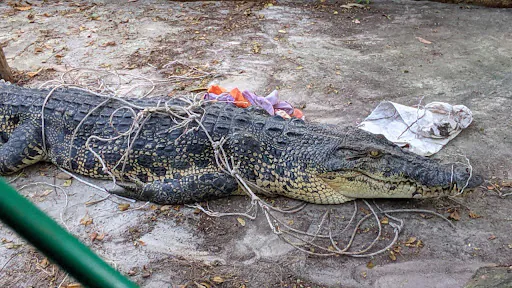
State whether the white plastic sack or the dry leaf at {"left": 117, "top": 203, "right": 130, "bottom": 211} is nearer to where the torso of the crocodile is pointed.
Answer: the white plastic sack

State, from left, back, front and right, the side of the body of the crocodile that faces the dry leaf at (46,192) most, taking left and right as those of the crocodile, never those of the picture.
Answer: back

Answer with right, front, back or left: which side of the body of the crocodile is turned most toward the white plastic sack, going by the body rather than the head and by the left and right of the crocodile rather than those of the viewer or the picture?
front

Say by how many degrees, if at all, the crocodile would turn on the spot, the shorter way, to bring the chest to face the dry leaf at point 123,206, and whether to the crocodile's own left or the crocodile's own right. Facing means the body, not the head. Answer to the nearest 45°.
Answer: approximately 180°

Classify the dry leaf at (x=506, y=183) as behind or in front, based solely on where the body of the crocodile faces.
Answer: in front

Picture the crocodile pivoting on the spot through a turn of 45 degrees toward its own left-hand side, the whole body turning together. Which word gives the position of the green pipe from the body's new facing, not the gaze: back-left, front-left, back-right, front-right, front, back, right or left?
back-right

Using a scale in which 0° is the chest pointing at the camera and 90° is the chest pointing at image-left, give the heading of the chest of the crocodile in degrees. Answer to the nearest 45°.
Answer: approximately 270°

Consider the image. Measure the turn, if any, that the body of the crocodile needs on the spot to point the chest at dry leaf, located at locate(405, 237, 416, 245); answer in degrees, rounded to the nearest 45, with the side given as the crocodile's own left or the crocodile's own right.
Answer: approximately 45° to the crocodile's own right

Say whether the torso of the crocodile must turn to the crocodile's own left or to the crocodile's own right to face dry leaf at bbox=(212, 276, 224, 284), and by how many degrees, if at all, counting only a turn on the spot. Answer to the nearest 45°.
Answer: approximately 90° to the crocodile's own right
